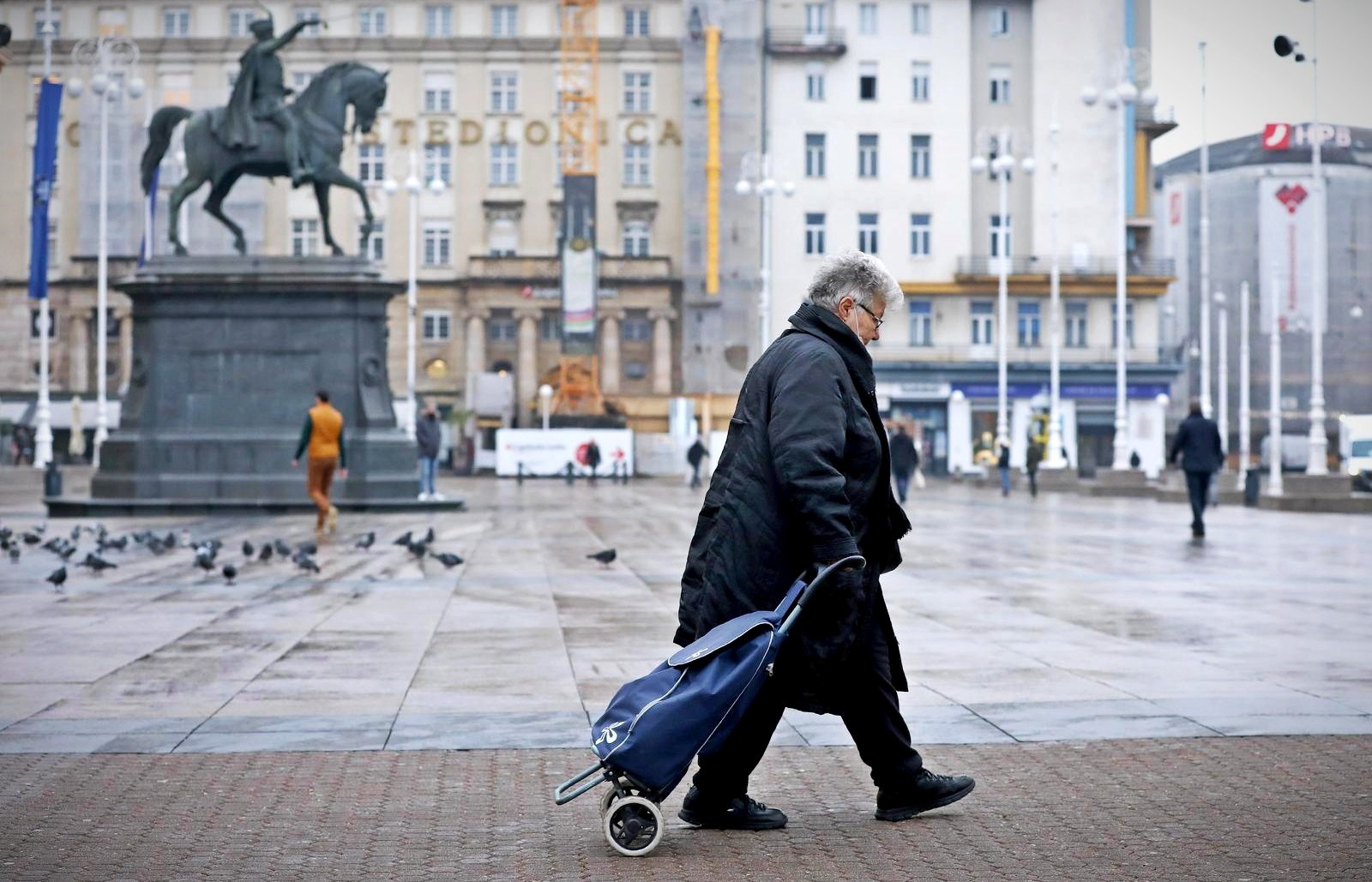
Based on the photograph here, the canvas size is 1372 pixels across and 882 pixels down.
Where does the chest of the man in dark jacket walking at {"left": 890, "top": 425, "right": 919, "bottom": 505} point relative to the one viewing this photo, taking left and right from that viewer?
facing away from the viewer

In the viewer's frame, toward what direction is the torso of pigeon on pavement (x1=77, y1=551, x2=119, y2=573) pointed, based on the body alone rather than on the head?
to the viewer's left

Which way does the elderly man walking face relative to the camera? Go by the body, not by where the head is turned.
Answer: to the viewer's right

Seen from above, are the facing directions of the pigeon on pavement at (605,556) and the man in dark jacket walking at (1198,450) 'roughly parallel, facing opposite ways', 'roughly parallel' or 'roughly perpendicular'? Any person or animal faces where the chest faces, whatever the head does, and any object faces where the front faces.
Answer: roughly perpendicular

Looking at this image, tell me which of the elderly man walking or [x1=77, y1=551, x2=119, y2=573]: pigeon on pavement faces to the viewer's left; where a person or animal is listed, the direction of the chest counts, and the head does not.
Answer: the pigeon on pavement

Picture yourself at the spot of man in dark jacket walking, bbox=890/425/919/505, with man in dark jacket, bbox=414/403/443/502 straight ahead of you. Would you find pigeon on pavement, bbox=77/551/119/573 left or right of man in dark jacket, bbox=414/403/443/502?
left

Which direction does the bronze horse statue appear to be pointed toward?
to the viewer's right

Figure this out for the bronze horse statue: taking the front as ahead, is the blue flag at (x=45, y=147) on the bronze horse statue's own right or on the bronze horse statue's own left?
on the bronze horse statue's own left

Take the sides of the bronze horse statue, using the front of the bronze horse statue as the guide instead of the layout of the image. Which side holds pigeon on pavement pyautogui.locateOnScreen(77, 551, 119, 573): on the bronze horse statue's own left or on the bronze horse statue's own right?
on the bronze horse statue's own right

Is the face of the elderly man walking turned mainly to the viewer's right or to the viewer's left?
to the viewer's right
